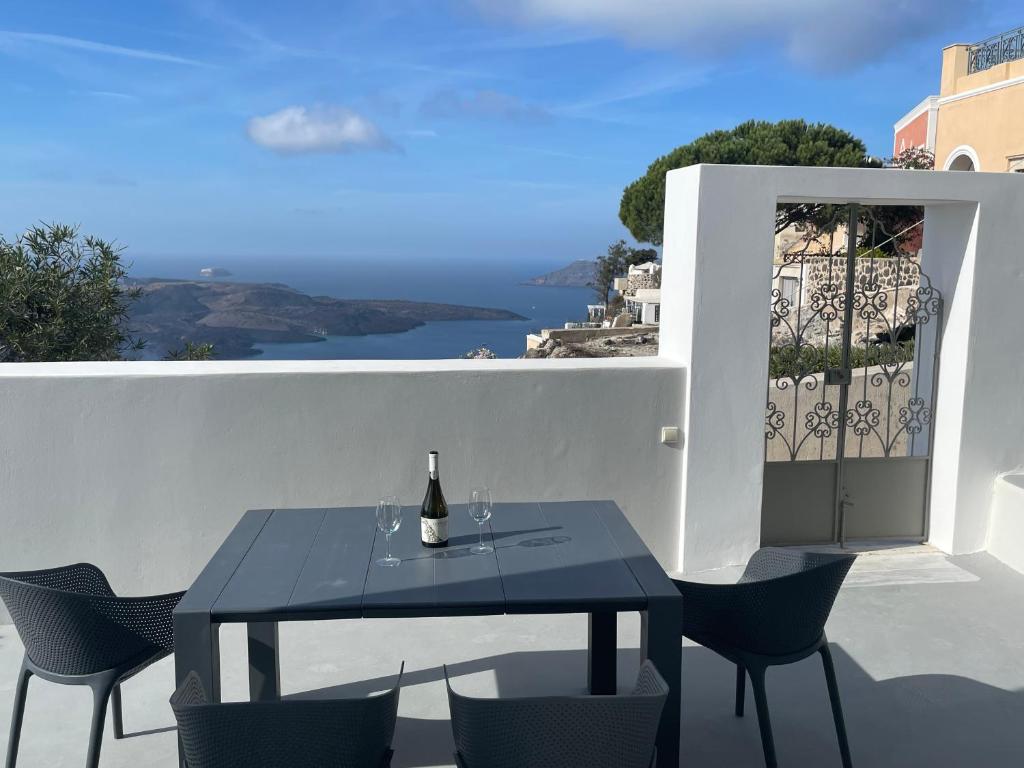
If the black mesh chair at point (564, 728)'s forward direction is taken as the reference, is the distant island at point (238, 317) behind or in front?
in front

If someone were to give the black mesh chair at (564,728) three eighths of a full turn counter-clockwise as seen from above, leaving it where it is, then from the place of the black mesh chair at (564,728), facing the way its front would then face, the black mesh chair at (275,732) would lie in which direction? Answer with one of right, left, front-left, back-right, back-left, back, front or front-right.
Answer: front-right

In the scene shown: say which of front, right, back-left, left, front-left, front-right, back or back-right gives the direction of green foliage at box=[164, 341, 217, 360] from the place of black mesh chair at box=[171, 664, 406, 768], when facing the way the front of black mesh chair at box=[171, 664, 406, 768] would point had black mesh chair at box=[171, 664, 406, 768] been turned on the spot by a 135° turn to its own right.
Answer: back-left

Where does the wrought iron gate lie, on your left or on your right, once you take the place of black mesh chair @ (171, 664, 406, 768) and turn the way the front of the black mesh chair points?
on your right

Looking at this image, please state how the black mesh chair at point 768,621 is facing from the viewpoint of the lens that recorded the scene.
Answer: facing away from the viewer and to the left of the viewer

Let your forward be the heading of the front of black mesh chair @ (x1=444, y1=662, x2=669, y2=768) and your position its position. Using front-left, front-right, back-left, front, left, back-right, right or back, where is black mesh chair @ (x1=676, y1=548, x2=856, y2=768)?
front-right

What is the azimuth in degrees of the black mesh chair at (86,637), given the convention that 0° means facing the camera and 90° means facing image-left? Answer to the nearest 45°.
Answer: approximately 225°

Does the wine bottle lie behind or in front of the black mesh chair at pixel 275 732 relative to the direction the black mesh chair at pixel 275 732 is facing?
in front

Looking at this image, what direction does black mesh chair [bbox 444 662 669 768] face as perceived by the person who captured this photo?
facing away from the viewer

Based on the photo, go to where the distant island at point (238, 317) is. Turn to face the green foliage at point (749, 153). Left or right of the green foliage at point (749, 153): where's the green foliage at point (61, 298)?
right

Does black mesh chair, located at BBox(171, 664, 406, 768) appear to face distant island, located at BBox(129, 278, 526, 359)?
yes

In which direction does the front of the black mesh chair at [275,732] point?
away from the camera

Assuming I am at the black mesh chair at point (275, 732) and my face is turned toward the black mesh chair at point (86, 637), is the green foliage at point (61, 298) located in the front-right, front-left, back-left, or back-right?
front-right

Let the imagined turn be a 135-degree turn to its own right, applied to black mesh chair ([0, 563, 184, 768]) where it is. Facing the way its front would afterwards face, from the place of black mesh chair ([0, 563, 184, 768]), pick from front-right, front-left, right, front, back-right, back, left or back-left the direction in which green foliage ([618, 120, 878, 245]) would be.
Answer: back-left
